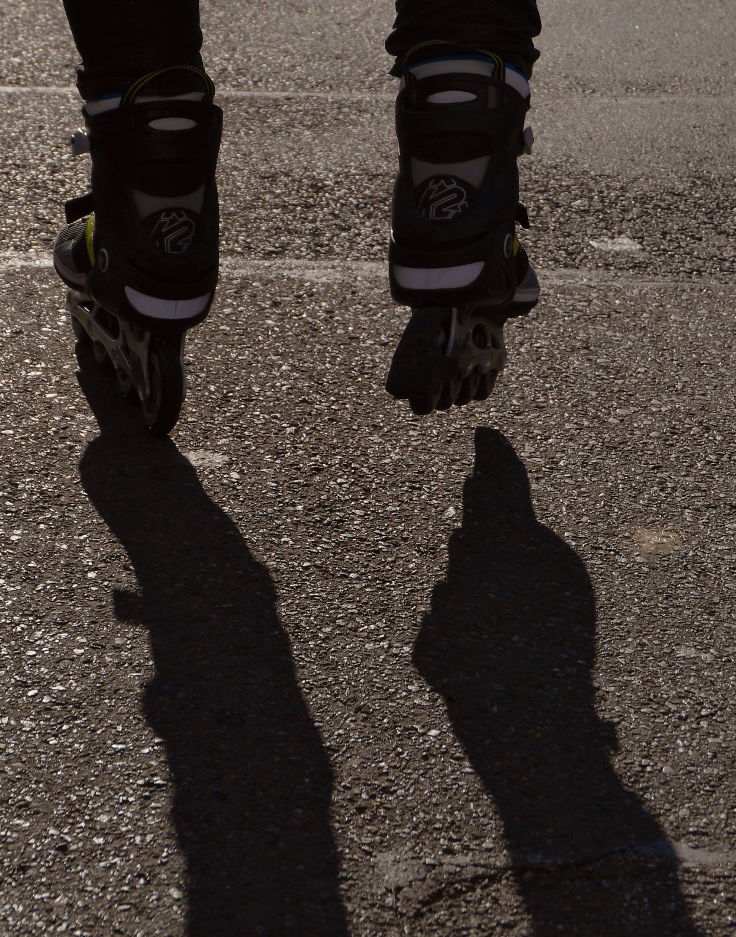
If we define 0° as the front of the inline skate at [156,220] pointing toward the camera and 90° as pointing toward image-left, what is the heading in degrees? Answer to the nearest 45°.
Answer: approximately 135°
